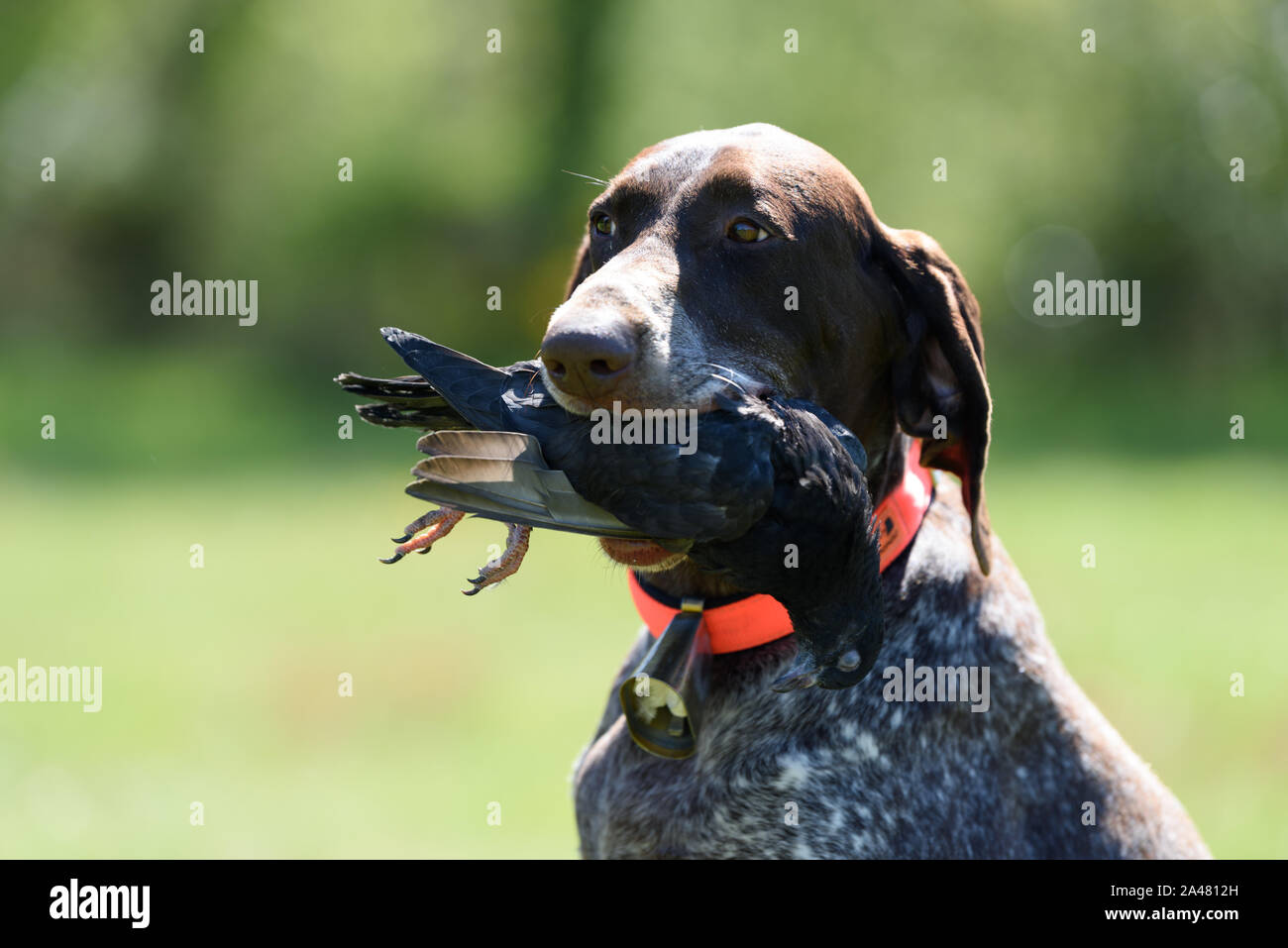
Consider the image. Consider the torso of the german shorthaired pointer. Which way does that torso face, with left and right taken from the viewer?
facing the viewer and to the left of the viewer
